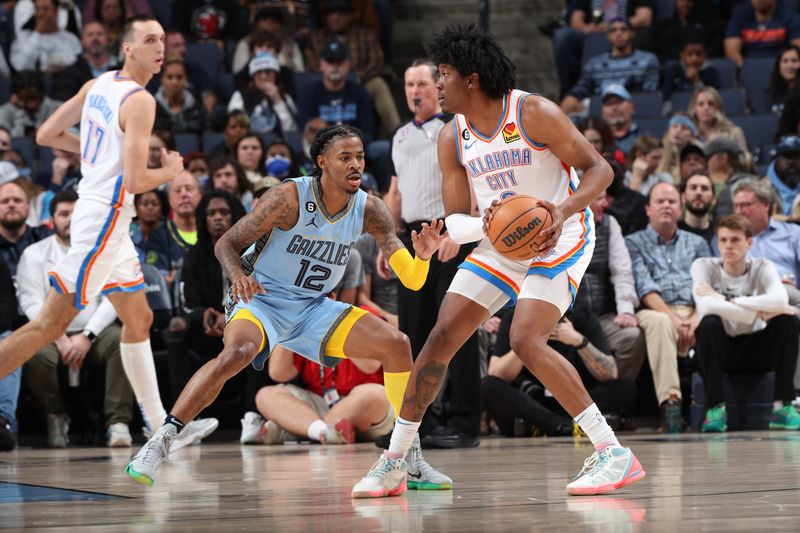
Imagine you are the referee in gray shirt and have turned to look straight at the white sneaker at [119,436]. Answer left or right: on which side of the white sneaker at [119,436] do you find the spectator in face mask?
right

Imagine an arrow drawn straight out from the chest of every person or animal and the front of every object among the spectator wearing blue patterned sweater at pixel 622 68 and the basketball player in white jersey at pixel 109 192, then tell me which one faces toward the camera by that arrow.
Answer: the spectator wearing blue patterned sweater

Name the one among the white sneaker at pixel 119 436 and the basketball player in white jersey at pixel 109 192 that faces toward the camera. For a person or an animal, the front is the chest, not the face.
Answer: the white sneaker

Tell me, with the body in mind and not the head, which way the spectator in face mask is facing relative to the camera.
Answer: toward the camera

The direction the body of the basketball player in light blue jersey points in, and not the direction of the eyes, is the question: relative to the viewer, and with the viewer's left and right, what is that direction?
facing the viewer and to the right of the viewer

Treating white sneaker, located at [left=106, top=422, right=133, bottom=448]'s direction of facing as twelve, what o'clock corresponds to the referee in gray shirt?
The referee in gray shirt is roughly at 10 o'clock from the white sneaker.

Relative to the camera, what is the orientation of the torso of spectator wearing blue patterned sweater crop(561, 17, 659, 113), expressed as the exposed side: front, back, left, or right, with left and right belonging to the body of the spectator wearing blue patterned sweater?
front

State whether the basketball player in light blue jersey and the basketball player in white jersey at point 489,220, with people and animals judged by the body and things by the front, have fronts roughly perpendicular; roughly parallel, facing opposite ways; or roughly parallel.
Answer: roughly perpendicular

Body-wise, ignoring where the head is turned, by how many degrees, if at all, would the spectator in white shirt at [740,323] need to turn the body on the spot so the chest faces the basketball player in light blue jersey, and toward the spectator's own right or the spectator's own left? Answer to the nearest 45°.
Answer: approximately 45° to the spectator's own right

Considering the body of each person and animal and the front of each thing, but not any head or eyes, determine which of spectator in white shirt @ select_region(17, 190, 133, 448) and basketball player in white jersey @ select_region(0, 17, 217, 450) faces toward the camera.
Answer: the spectator in white shirt

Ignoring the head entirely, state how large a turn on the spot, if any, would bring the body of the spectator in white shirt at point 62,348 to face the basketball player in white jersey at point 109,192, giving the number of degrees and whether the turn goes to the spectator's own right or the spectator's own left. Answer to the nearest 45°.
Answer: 0° — they already face them

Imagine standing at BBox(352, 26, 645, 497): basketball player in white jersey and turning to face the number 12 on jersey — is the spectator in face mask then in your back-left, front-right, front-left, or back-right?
front-right

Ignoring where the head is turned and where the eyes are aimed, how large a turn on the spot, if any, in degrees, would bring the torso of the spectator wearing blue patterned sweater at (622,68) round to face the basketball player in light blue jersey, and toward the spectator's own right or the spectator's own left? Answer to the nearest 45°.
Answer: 0° — they already face them

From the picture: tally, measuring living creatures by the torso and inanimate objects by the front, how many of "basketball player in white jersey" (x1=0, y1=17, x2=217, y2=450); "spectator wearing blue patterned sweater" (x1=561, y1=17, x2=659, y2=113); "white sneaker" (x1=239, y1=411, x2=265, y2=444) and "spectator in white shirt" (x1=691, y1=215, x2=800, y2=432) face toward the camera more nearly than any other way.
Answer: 3
